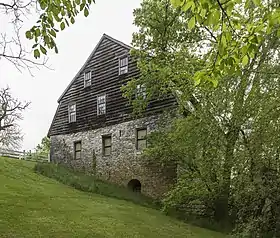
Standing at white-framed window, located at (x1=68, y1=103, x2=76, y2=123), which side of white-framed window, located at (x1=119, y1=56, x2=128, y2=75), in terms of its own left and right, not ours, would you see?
right

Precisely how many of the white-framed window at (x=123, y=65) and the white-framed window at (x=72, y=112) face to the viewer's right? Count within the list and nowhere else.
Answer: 0

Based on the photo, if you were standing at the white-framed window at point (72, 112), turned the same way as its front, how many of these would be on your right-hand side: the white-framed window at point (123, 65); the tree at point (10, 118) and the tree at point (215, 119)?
1

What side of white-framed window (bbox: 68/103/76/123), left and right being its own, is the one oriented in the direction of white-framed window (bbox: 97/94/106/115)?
left

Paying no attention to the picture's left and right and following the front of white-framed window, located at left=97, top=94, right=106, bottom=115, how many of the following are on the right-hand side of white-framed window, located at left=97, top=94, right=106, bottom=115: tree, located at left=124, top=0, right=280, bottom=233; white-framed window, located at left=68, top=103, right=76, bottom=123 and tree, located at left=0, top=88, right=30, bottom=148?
2

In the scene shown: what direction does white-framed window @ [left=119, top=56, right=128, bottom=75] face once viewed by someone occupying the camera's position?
facing the viewer and to the left of the viewer

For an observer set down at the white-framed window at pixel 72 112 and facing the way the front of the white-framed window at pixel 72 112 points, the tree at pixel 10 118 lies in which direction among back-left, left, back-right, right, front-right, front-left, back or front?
right

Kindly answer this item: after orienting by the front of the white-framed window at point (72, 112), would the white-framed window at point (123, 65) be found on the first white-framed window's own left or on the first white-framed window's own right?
on the first white-framed window's own left

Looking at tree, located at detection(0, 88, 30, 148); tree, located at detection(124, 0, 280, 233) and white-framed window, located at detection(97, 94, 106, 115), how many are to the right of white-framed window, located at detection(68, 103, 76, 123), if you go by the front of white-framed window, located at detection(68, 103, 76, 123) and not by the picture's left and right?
1
